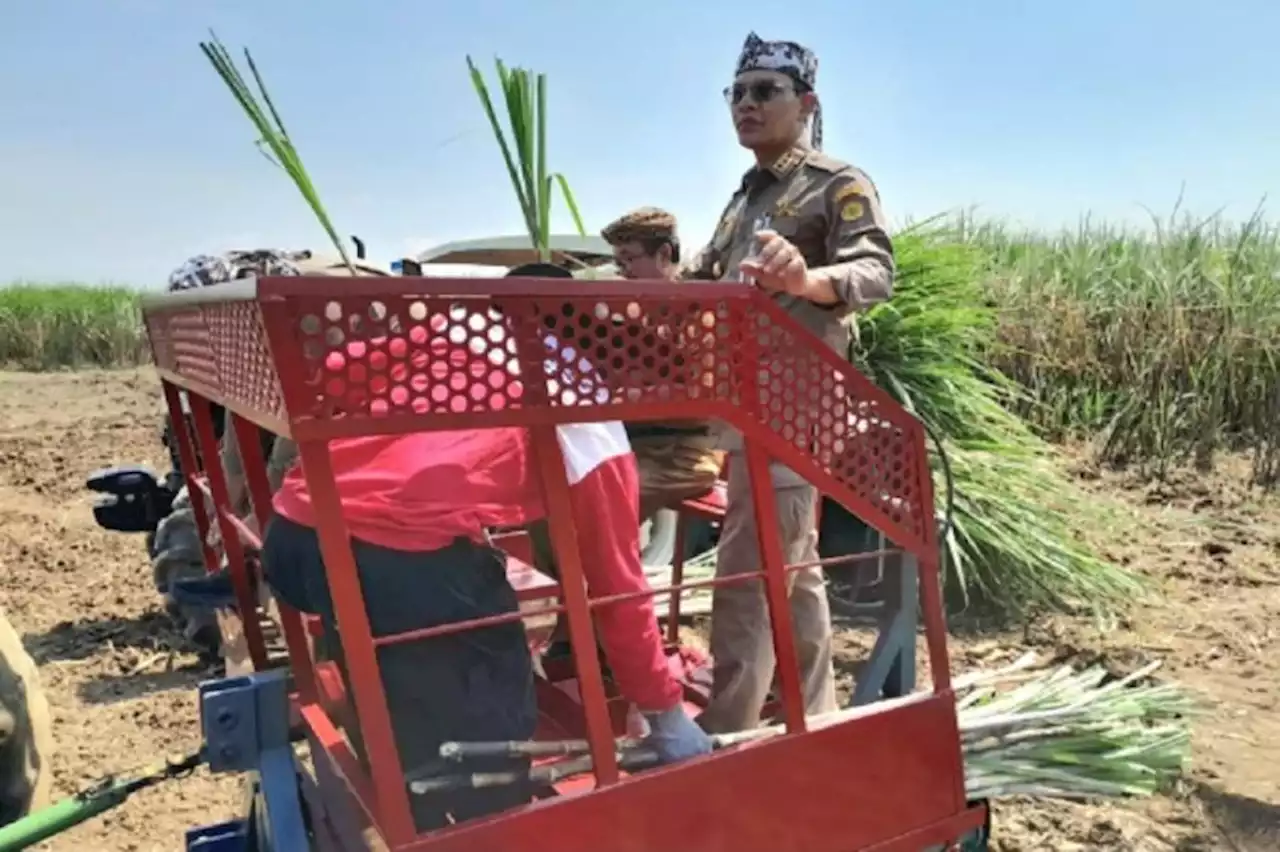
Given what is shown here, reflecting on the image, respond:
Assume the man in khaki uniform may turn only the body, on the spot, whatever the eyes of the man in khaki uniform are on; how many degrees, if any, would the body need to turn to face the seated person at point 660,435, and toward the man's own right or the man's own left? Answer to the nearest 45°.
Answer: approximately 90° to the man's own right

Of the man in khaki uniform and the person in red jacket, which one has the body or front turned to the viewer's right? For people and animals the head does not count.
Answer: the person in red jacket

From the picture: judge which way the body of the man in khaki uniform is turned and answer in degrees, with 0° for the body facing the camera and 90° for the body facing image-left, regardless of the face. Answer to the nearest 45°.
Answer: approximately 45°

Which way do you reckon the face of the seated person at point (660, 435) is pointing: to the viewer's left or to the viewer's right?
to the viewer's left

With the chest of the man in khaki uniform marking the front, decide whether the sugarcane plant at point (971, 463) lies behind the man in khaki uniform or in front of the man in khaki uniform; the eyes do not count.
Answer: behind

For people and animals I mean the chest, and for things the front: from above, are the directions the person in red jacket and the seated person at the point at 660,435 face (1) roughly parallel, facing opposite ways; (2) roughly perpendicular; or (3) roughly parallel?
roughly parallel, facing opposite ways

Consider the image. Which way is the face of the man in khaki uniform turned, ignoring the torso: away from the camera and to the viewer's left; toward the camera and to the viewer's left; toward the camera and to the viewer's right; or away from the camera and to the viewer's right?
toward the camera and to the viewer's left
